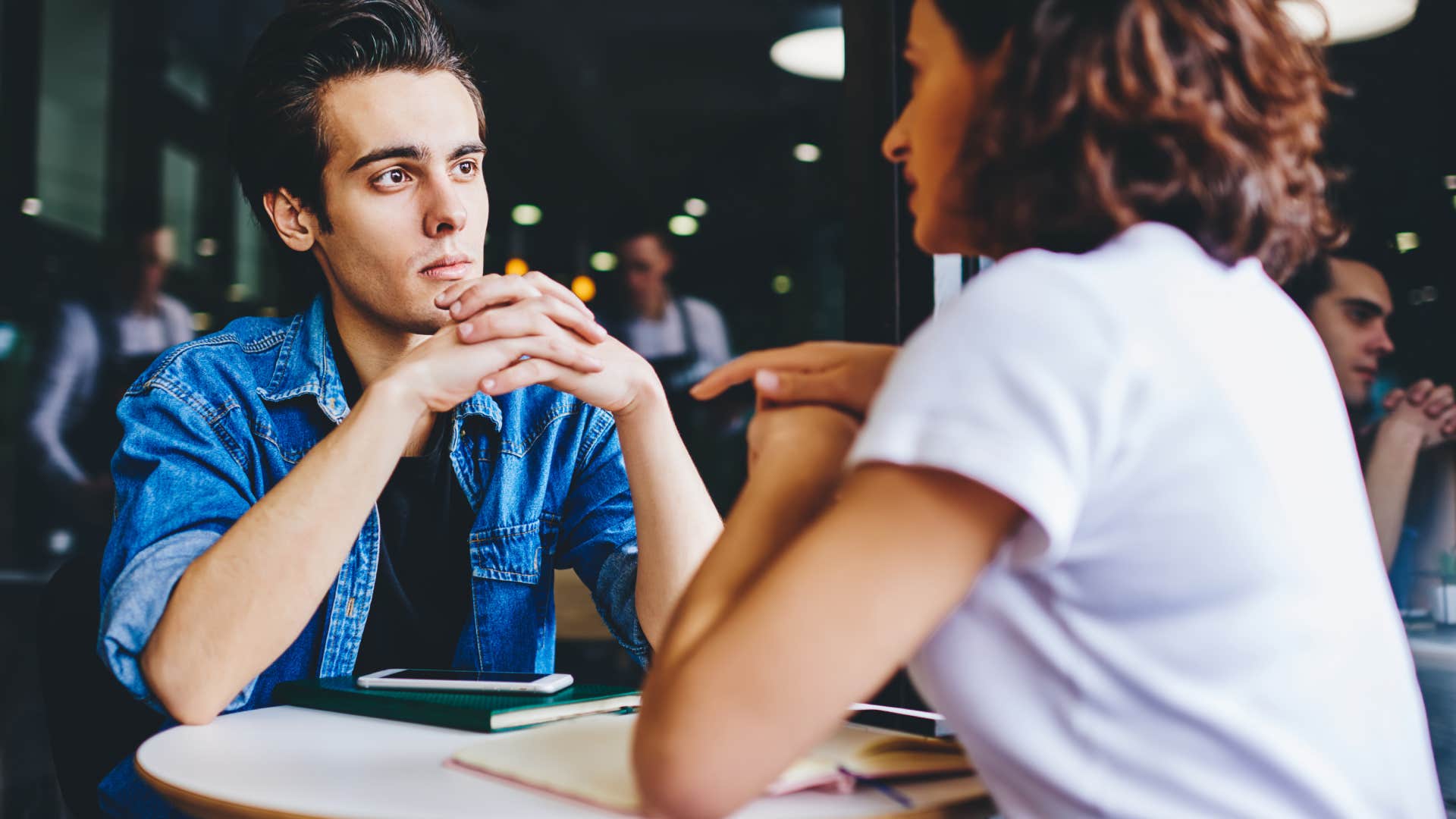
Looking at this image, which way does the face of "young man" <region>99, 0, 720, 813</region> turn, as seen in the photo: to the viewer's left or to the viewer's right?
to the viewer's right

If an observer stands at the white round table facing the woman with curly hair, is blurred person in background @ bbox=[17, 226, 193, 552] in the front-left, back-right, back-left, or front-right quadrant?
back-left

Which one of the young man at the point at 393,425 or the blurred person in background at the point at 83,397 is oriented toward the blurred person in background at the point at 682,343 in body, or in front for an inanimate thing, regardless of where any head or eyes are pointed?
the blurred person in background at the point at 83,397

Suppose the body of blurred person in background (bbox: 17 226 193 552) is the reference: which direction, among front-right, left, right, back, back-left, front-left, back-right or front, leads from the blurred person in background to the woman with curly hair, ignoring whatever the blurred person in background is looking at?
front-right

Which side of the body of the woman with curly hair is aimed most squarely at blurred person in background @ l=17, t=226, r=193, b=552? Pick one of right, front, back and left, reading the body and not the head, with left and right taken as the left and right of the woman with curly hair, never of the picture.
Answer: front

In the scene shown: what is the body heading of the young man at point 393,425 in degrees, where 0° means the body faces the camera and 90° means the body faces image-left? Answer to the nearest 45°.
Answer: approximately 315°

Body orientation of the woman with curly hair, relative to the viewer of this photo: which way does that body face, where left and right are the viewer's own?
facing away from the viewer and to the left of the viewer

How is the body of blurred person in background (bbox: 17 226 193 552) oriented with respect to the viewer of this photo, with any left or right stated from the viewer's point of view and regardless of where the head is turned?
facing the viewer and to the right of the viewer
